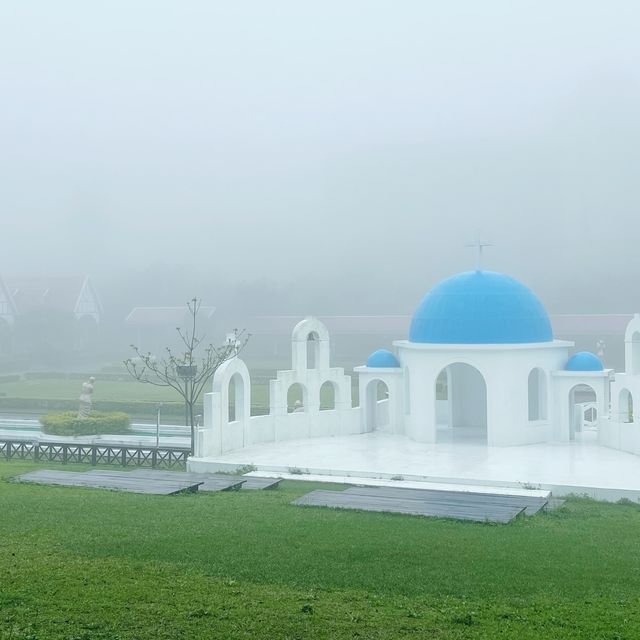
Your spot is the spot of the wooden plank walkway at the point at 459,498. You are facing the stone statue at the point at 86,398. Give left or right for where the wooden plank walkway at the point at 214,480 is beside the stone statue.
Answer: left

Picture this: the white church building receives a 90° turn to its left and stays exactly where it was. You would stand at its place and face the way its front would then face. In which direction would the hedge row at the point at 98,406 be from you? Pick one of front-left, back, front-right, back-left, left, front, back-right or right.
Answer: back-left

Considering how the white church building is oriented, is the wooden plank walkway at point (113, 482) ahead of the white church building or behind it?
ahead

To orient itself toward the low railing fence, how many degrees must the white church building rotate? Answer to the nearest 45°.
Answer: approximately 90° to its right

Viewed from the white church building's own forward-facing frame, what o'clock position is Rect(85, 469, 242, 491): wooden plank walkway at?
The wooden plank walkway is roughly at 1 o'clock from the white church building.

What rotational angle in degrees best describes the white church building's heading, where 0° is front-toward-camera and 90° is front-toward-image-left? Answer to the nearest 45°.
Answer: approximately 0°

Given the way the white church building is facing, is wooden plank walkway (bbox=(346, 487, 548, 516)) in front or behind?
in front

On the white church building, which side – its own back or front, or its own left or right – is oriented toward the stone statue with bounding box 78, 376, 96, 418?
right
